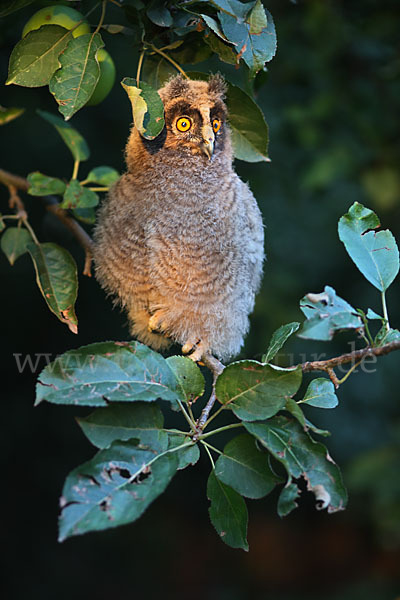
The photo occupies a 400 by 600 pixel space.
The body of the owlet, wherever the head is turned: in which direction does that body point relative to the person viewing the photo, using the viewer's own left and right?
facing the viewer

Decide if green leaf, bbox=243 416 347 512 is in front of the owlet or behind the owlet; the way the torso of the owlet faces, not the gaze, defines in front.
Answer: in front
